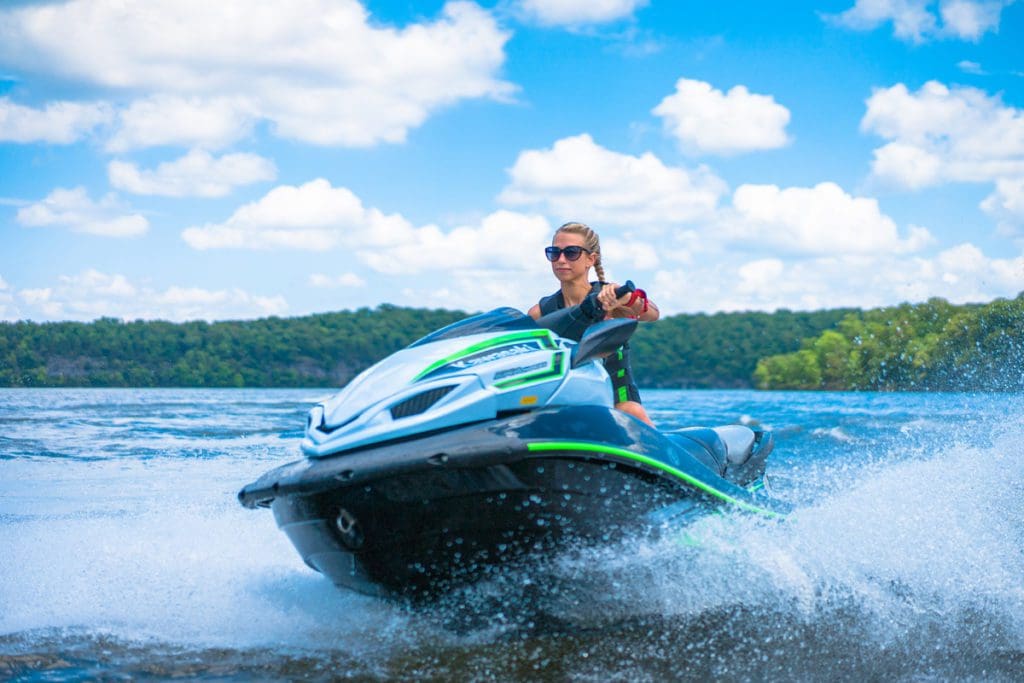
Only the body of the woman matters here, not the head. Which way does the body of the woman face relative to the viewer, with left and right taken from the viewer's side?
facing the viewer and to the left of the viewer
